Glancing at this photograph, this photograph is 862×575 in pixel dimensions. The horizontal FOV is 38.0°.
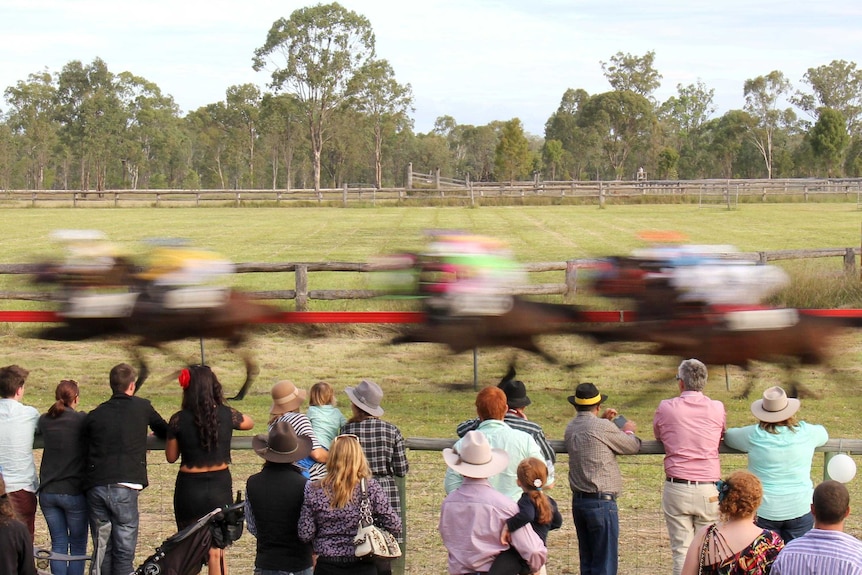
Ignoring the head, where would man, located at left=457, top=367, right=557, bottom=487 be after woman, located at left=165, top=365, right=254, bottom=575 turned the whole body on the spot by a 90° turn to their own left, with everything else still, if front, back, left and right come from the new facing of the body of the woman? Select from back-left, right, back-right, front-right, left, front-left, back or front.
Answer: back

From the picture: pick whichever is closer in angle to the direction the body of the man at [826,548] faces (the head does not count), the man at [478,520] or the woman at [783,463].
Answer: the woman

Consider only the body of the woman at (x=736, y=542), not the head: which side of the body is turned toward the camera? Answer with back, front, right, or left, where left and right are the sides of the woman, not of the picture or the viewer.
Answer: back

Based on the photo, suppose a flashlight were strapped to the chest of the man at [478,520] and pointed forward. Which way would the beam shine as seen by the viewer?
away from the camera

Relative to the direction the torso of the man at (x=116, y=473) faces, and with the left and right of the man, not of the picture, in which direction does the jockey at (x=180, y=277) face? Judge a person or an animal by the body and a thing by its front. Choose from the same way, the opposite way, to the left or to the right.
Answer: to the left

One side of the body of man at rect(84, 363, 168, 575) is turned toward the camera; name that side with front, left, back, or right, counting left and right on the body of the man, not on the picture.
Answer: back

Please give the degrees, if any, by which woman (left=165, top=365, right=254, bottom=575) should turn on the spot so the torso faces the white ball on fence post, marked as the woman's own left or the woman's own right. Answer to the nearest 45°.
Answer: approximately 90° to the woman's own right

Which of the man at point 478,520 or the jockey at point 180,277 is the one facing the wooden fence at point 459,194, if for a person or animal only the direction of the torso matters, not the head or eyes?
the man

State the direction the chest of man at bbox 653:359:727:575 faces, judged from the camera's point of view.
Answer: away from the camera

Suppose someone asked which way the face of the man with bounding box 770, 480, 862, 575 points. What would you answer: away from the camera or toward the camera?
away from the camera

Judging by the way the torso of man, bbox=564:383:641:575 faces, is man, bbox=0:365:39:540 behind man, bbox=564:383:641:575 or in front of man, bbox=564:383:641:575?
behind

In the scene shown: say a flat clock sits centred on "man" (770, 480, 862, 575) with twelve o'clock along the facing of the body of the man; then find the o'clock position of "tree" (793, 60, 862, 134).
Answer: The tree is roughly at 12 o'clock from the man.

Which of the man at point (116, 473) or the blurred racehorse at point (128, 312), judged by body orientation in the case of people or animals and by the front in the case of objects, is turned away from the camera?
the man

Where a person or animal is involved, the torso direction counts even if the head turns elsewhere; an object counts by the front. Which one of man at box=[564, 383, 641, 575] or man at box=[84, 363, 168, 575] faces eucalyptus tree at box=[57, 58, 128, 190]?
man at box=[84, 363, 168, 575]

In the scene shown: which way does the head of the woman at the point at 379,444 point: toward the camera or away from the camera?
away from the camera

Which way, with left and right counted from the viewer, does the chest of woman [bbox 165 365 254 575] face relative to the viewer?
facing away from the viewer
